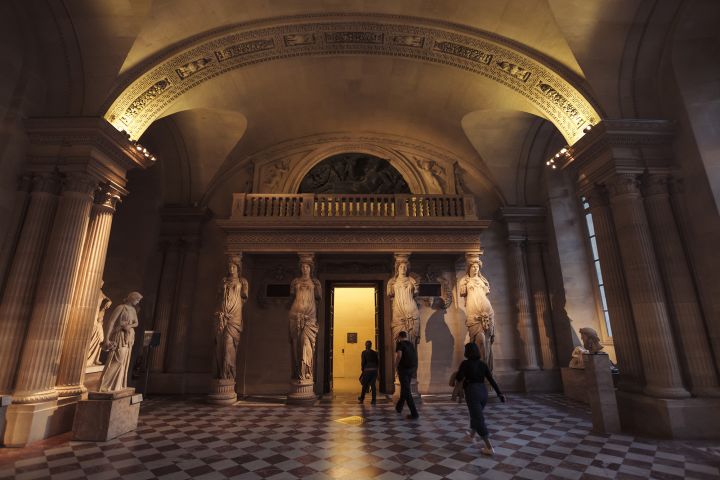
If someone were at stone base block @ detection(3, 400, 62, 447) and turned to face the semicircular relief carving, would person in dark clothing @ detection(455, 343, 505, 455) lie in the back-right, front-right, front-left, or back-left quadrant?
front-right

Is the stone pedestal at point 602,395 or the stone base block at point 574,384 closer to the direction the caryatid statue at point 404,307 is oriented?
the stone pedestal

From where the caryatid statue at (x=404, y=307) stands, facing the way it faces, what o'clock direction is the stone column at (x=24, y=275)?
The stone column is roughly at 2 o'clock from the caryatid statue.

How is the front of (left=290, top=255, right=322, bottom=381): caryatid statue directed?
toward the camera

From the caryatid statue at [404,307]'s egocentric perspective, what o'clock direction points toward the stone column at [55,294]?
The stone column is roughly at 2 o'clock from the caryatid statue.

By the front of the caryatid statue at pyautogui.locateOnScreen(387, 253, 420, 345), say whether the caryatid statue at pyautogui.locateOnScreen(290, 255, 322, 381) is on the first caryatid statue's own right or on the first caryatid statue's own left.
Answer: on the first caryatid statue's own right

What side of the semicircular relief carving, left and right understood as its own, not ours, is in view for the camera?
front

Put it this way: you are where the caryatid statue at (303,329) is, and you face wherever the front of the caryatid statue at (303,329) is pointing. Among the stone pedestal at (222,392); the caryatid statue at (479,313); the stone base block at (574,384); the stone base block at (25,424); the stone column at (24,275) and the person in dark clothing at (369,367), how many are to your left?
3

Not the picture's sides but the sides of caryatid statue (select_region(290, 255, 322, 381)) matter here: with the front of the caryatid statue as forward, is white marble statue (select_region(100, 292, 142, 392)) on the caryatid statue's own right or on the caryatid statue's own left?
on the caryatid statue's own right

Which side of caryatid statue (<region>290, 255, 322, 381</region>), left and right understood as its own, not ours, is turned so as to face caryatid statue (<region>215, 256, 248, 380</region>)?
right

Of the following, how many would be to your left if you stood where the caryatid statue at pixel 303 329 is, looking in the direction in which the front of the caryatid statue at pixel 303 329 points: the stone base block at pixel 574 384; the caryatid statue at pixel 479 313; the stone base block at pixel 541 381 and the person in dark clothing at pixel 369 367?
4

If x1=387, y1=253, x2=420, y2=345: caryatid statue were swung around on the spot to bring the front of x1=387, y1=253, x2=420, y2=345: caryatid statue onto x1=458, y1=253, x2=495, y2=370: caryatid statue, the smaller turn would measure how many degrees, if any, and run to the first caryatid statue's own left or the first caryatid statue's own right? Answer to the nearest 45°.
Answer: approximately 90° to the first caryatid statue's own left

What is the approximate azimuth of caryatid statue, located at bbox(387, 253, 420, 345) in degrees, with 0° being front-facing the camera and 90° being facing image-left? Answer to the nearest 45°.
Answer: approximately 0°
